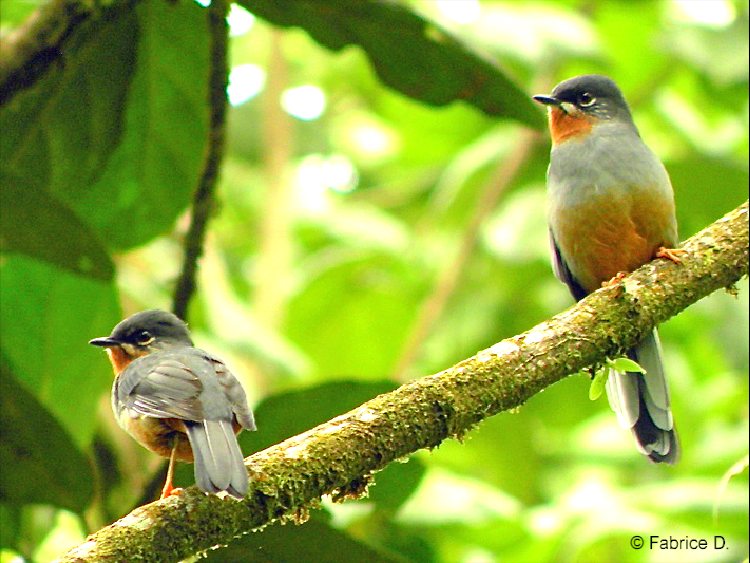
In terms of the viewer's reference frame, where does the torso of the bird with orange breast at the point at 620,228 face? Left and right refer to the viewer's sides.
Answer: facing the viewer and to the left of the viewer
